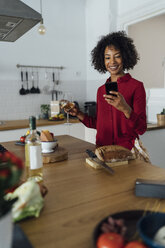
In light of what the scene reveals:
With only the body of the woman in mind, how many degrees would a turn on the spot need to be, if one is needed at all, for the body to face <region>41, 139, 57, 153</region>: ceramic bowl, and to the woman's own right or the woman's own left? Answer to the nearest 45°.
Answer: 0° — they already face it

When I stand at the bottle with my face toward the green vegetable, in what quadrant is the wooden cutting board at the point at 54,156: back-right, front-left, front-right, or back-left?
back-left

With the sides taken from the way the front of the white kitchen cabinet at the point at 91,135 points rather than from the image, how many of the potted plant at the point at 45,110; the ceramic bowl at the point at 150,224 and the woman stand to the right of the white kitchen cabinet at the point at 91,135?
1

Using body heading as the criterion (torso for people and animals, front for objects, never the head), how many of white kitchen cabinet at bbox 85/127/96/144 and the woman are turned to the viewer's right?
0

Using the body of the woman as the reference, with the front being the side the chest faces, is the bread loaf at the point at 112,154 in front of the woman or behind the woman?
in front

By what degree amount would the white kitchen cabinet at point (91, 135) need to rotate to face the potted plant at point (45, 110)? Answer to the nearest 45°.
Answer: approximately 90° to its right

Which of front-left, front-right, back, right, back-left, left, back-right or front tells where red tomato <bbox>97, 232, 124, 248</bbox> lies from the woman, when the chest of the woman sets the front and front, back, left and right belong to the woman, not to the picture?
front-left

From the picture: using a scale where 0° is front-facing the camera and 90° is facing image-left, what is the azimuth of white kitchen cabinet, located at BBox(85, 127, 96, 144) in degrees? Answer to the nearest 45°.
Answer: approximately 45°
